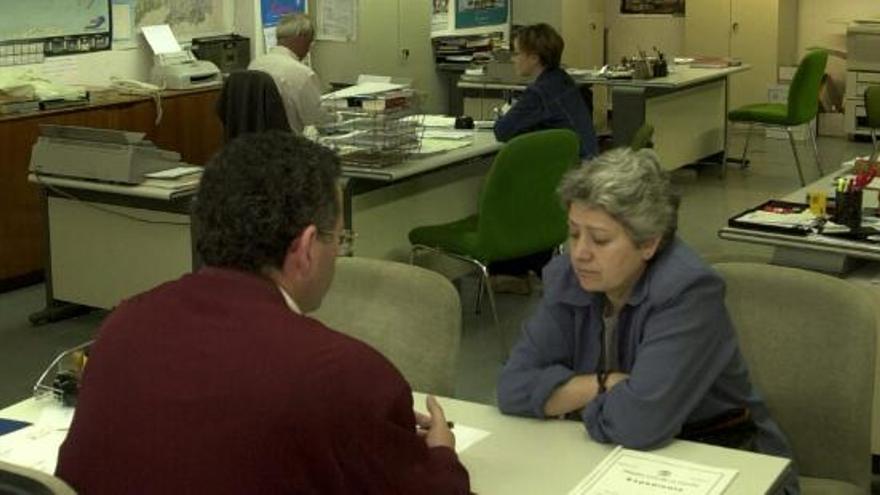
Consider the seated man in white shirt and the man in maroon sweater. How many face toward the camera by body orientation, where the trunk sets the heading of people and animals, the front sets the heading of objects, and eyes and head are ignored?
0

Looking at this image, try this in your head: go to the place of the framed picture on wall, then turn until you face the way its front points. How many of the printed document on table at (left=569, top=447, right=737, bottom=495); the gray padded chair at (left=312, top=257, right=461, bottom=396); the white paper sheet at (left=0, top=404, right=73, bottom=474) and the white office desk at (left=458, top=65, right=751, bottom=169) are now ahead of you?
4

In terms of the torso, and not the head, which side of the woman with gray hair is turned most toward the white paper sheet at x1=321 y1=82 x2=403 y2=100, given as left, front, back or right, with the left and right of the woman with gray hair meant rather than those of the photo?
right

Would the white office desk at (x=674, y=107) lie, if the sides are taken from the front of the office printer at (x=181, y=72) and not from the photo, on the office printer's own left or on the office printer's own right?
on the office printer's own left

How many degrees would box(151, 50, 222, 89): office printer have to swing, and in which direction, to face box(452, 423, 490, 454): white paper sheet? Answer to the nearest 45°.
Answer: approximately 45° to its right

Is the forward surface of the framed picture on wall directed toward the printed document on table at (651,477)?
yes

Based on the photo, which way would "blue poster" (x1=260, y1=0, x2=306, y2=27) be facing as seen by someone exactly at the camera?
facing the viewer

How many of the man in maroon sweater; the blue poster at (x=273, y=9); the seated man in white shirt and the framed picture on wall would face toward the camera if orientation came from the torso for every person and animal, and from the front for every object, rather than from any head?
2

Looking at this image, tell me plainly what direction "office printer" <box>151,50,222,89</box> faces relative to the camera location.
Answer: facing the viewer and to the right of the viewer

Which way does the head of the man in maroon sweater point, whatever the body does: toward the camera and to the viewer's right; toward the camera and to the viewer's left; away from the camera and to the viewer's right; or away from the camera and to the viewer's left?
away from the camera and to the viewer's right

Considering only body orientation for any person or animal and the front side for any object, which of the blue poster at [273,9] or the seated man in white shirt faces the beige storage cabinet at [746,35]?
the seated man in white shirt

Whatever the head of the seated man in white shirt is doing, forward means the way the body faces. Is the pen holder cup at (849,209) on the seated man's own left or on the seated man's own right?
on the seated man's own right

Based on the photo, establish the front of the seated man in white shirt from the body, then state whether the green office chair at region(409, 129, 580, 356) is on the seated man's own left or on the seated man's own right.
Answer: on the seated man's own right

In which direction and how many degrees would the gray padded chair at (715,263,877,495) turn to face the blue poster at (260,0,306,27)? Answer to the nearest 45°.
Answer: approximately 90° to its right

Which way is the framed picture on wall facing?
toward the camera

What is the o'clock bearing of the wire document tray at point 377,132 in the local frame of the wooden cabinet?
The wire document tray is roughly at 12 o'clock from the wooden cabinet.

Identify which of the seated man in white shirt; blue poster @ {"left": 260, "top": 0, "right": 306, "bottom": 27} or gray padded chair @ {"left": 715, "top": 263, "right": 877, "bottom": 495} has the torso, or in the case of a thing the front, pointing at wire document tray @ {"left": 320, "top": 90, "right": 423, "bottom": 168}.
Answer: the blue poster

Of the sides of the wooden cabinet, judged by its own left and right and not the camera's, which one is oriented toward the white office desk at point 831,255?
front
